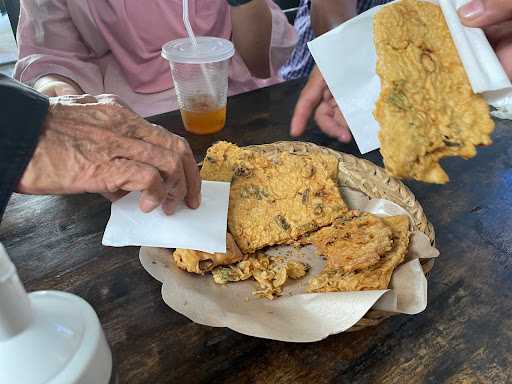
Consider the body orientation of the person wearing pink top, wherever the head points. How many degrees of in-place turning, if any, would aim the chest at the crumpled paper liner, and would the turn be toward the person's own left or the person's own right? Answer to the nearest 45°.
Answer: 0° — they already face it

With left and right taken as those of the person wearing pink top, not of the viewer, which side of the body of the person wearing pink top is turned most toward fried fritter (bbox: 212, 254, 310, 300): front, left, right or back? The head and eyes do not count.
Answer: front

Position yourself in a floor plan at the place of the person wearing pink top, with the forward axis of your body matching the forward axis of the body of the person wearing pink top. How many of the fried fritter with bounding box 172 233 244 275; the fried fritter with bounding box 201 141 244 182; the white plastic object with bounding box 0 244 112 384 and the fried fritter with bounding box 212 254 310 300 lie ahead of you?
4

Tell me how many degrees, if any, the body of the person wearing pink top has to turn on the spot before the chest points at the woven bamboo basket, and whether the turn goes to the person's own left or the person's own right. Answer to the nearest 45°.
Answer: approximately 45° to the person's own left

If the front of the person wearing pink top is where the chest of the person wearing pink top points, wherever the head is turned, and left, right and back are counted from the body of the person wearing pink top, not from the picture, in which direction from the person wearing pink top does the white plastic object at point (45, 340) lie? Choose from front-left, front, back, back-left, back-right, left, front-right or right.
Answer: front

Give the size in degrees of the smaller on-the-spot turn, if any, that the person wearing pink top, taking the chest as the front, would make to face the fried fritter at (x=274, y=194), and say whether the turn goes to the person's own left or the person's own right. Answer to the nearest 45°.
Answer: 0° — they already face it

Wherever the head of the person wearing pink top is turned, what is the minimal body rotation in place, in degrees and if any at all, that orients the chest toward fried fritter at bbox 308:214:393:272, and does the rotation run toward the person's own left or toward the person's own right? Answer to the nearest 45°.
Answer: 0° — they already face it

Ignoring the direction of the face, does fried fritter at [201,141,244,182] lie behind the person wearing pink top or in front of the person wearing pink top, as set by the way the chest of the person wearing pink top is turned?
in front

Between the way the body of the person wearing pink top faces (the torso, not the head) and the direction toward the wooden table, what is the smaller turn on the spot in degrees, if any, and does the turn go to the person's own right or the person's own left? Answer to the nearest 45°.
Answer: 0° — they already face it

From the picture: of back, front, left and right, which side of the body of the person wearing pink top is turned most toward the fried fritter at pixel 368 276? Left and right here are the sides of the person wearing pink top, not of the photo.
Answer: front

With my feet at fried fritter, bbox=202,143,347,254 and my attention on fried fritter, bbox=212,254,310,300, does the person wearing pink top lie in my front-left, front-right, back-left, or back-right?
back-right

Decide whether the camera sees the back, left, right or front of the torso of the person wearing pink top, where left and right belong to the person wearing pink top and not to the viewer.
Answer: front

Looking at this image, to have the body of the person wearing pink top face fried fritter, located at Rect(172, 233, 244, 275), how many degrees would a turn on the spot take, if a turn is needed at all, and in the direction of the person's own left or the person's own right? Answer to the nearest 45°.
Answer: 0° — they already face it
